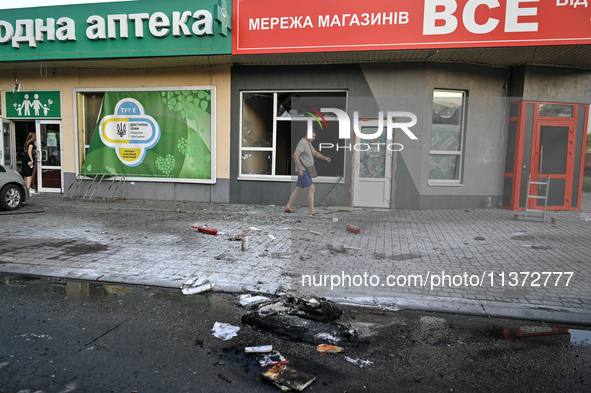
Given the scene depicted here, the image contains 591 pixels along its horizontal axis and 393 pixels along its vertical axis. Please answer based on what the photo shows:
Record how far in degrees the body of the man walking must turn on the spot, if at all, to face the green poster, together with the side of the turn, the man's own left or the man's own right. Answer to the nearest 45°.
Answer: approximately 135° to the man's own left

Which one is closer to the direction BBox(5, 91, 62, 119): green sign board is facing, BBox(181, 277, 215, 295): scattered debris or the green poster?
the scattered debris

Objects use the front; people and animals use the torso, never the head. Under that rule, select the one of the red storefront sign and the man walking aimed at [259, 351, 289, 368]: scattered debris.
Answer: the red storefront sign

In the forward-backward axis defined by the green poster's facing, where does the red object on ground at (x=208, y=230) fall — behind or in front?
in front

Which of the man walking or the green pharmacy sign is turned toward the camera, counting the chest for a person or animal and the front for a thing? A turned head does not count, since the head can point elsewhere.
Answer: the green pharmacy sign

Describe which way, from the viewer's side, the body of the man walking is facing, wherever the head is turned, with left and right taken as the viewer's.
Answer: facing to the right of the viewer

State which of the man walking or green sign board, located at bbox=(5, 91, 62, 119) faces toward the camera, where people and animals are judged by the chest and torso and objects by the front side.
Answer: the green sign board

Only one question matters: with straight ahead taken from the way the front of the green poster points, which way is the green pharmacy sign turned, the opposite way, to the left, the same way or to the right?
the same way

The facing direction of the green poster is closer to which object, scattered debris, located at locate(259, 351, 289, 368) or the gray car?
the scattered debris

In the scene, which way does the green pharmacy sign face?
toward the camera

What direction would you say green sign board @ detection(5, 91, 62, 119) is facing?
toward the camera

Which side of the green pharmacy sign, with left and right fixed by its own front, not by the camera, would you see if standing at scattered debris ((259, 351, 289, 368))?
front

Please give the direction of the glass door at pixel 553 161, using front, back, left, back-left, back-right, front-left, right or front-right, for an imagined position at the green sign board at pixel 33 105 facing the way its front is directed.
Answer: front-left

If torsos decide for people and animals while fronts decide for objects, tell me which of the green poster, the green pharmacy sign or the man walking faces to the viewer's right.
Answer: the man walking

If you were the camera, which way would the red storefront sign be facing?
facing the viewer
